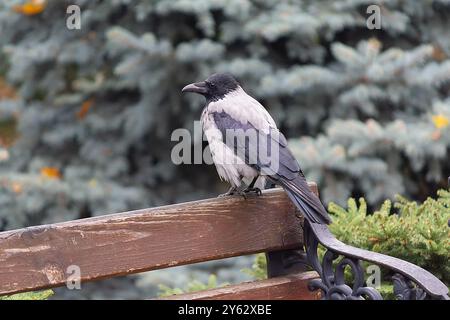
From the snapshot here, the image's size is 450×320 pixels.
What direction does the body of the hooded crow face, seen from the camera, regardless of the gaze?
to the viewer's left

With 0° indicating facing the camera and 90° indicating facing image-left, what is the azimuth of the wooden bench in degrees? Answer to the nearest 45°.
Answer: approximately 315°

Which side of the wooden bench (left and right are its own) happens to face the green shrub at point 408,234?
left

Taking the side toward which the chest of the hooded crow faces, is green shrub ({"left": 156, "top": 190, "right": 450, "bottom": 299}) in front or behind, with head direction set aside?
behind
